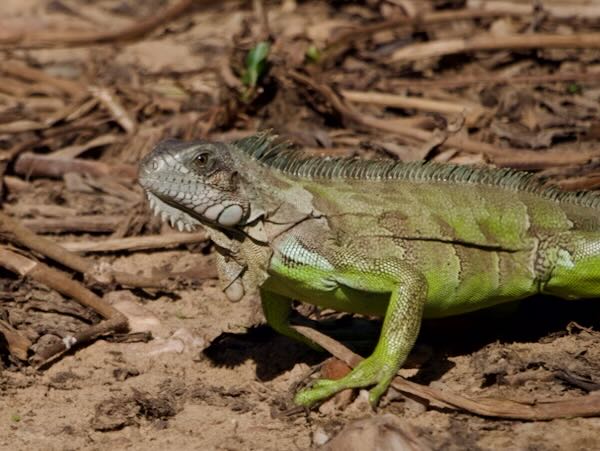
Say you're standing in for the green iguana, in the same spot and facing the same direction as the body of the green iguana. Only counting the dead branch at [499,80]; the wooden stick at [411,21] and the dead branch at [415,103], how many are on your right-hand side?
3

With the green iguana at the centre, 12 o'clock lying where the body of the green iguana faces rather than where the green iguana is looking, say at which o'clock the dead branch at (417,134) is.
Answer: The dead branch is roughly at 3 o'clock from the green iguana.

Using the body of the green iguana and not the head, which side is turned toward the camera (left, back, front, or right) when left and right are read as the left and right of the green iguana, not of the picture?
left

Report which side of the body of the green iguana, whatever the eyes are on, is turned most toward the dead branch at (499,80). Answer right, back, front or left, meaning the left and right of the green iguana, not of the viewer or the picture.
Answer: right

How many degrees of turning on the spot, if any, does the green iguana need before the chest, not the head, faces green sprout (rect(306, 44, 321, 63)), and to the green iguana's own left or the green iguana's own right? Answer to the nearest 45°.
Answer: approximately 90° to the green iguana's own right

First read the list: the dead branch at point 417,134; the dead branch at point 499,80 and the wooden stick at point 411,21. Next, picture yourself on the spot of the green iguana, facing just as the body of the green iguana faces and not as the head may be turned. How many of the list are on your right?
3

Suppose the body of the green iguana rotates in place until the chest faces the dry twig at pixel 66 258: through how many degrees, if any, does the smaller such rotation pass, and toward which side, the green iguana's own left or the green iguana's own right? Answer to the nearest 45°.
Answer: approximately 45° to the green iguana's own right

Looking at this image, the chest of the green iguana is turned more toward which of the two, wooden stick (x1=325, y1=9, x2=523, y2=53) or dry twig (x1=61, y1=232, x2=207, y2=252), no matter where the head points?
the dry twig

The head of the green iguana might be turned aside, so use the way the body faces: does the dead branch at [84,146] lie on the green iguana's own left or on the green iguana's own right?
on the green iguana's own right
